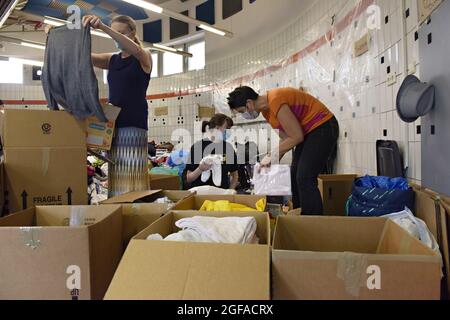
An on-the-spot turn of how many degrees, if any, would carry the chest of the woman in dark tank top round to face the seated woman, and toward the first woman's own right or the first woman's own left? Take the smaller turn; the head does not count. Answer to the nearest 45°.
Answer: approximately 180°

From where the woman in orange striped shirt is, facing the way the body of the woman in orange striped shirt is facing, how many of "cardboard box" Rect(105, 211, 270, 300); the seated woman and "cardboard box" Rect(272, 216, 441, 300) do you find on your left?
2

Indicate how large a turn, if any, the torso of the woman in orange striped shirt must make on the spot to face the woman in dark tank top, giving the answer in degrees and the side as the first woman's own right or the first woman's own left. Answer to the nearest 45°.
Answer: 0° — they already face them

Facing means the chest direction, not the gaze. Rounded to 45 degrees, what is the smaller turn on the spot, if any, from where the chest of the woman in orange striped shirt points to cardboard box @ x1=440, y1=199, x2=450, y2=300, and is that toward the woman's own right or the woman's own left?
approximately 135° to the woman's own left

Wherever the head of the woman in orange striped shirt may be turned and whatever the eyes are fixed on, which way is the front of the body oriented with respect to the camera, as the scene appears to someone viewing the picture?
to the viewer's left

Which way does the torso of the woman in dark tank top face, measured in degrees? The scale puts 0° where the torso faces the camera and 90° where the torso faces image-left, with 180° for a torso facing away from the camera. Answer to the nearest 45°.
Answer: approximately 45°

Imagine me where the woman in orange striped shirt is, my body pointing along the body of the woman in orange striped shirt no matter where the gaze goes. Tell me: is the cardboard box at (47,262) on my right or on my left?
on my left

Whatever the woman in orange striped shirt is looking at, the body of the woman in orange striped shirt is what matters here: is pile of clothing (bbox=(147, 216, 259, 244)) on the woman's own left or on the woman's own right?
on the woman's own left

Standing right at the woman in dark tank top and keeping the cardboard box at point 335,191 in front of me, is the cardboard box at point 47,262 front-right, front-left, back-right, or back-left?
back-right
